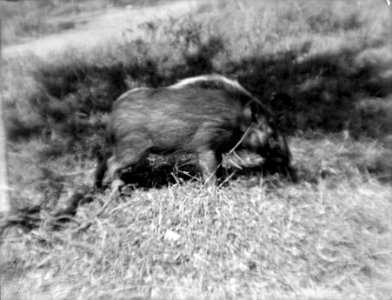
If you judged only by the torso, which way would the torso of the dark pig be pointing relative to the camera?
to the viewer's right
